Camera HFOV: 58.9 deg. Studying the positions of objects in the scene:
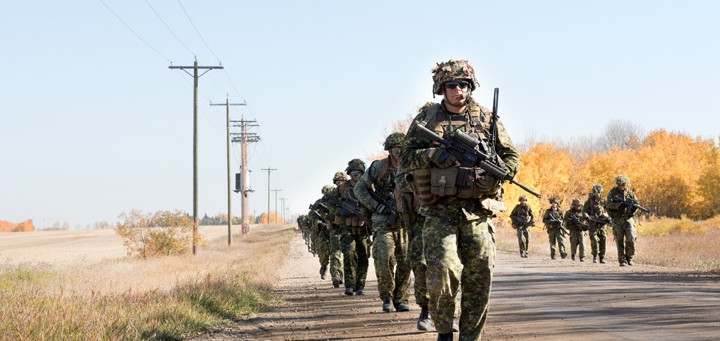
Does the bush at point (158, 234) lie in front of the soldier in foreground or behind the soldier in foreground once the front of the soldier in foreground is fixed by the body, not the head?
behind

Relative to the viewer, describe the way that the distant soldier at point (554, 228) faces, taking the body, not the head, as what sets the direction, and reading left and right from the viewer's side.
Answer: facing the viewer

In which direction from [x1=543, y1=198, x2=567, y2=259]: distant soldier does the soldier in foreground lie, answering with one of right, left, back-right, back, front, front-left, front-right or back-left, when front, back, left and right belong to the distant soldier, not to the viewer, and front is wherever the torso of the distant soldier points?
front

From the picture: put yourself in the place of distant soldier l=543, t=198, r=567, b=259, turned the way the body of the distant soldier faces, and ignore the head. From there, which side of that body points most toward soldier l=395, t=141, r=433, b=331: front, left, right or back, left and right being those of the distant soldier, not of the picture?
front

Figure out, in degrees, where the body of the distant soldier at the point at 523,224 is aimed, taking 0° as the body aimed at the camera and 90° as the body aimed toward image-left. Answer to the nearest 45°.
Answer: approximately 0°

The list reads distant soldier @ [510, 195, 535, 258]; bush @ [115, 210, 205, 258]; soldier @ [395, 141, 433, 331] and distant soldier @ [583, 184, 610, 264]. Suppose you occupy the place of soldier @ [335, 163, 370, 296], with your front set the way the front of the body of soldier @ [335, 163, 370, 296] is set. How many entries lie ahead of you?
1

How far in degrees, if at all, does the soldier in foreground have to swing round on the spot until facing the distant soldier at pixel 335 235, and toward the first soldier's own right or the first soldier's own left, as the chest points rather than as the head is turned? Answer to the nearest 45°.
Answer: approximately 180°

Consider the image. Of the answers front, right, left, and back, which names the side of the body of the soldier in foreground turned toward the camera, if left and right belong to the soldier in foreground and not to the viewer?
front
